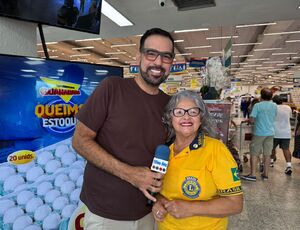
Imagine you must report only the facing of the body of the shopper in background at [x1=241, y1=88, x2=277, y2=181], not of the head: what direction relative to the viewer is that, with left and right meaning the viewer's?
facing away from the viewer and to the left of the viewer

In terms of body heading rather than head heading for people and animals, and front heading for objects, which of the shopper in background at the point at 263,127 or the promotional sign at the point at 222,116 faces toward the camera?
the promotional sign

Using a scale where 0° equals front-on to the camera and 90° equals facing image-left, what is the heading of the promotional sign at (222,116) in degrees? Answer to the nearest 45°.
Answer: approximately 0°

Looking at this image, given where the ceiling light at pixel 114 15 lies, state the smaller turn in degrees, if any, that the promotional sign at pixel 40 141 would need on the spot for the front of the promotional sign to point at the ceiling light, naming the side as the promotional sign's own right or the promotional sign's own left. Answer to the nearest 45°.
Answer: approximately 135° to the promotional sign's own left

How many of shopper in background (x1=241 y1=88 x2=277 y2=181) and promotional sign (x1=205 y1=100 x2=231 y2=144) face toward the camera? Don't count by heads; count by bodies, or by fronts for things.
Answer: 1

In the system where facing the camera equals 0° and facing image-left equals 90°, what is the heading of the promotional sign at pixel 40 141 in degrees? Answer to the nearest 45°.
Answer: approximately 315°

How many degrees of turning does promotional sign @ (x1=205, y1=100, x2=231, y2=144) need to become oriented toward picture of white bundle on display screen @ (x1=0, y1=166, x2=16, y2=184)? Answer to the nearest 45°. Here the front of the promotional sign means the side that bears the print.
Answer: approximately 45° to its right

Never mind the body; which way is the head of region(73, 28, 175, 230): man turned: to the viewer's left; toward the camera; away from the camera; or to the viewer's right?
toward the camera

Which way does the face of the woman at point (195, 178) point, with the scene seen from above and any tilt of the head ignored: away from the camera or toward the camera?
toward the camera

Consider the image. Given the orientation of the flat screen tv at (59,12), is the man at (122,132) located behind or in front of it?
in front
